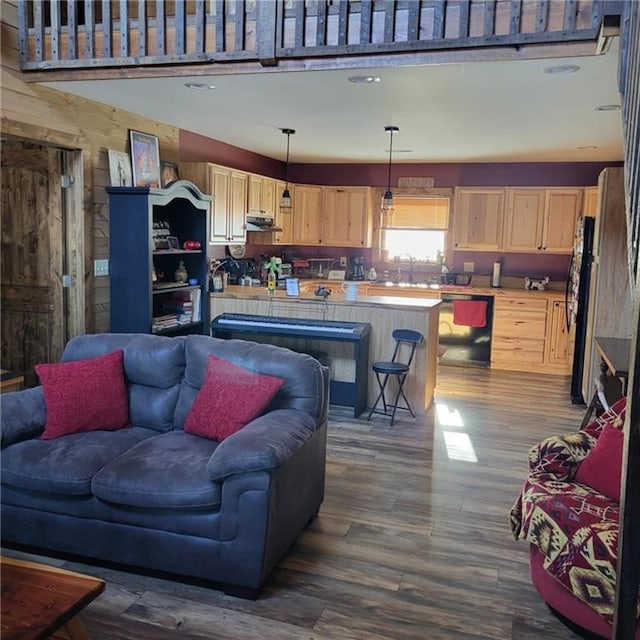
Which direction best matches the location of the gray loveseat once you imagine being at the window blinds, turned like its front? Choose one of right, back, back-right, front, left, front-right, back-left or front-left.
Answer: front

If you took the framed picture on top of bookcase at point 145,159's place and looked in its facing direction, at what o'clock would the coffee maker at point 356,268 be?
The coffee maker is roughly at 9 o'clock from the framed picture on top of bookcase.

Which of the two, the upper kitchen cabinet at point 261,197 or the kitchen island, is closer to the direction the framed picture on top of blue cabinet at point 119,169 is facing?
the kitchen island

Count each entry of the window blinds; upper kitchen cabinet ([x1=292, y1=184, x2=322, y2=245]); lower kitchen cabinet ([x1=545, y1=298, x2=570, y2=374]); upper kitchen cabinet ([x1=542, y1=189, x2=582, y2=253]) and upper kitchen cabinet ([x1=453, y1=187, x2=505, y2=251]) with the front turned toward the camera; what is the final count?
5

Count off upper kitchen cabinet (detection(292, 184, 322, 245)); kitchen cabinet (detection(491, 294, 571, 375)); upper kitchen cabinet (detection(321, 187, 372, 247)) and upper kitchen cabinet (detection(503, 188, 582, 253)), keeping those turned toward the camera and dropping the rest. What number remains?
4

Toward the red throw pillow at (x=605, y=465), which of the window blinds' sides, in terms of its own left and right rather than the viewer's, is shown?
front

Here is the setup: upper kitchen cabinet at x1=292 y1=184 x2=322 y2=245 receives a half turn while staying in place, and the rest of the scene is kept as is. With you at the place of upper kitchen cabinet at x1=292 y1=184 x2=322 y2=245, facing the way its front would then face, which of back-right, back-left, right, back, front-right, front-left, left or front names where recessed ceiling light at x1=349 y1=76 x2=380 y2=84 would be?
back

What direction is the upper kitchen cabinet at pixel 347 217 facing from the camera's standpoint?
toward the camera

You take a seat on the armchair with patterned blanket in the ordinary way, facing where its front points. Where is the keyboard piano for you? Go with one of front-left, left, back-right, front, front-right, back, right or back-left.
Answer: right

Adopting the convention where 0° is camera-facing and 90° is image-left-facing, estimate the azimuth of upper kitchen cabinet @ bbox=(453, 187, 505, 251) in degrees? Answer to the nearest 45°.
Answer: approximately 0°

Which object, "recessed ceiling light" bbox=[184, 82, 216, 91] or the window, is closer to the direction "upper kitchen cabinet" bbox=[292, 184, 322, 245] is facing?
the recessed ceiling light

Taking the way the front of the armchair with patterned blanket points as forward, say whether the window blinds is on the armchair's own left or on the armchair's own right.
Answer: on the armchair's own right

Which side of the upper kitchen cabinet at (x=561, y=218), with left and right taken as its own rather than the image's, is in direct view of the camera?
front

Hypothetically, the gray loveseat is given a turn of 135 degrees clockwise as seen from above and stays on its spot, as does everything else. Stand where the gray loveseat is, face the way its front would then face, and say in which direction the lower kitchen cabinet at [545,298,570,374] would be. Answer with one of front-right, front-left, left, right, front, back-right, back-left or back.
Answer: front-right

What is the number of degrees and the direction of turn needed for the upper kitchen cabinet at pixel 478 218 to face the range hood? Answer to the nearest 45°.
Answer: approximately 45° to its right

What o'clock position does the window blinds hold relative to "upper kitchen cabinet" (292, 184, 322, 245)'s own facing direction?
The window blinds is roughly at 9 o'clock from the upper kitchen cabinet.

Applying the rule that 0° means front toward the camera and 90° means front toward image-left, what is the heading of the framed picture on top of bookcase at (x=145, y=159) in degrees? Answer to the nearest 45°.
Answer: approximately 315°

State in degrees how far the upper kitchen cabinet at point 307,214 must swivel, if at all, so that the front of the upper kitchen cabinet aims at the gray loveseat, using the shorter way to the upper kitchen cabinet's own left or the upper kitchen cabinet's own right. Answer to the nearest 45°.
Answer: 0° — it already faces it

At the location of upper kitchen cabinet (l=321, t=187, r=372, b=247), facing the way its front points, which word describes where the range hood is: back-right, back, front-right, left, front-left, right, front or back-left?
front-right
